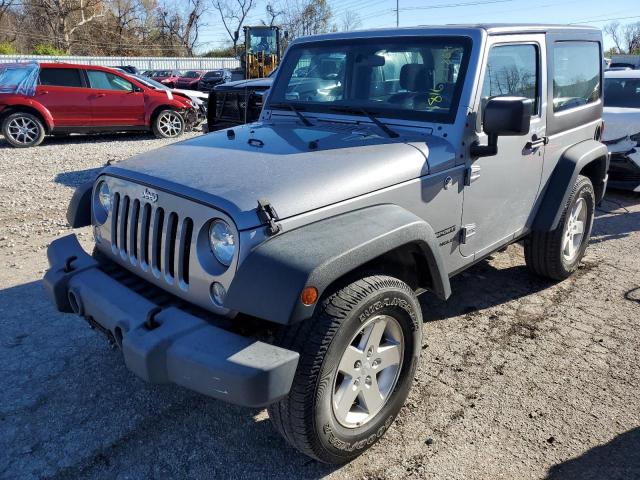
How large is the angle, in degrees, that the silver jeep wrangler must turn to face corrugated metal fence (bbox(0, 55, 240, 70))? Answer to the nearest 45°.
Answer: approximately 135° to its right

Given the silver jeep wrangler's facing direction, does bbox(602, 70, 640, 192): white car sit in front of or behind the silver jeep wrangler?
behind

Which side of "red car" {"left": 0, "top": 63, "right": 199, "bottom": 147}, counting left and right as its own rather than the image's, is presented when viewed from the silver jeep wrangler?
right

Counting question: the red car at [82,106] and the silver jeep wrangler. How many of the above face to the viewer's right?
1

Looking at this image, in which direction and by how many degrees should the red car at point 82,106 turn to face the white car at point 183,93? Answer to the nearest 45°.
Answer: approximately 45° to its left

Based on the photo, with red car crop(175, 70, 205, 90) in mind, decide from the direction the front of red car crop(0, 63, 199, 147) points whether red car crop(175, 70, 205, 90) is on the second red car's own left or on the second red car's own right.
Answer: on the second red car's own left

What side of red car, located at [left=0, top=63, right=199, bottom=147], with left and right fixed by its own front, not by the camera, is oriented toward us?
right

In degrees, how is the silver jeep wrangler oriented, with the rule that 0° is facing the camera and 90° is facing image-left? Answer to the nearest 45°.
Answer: approximately 45°

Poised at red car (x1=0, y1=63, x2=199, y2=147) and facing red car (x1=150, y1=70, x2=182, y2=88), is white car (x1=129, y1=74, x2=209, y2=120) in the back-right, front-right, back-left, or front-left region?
front-right

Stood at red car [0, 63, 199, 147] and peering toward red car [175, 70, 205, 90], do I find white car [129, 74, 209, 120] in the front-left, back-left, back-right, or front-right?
front-right

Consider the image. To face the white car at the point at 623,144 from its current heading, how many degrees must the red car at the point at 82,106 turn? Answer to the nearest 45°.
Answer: approximately 45° to its right

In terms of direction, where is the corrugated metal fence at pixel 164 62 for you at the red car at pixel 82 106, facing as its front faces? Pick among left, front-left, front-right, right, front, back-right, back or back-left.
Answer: left
